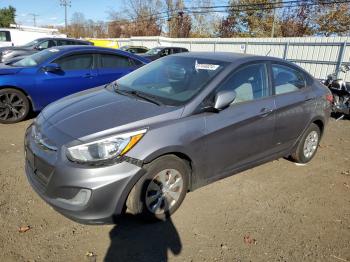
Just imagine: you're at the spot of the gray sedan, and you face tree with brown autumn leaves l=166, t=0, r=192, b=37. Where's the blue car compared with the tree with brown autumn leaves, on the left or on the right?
left

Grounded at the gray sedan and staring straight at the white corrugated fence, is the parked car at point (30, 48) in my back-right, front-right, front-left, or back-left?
front-left

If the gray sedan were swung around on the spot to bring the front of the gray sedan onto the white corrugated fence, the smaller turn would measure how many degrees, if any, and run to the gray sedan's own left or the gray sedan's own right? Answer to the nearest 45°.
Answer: approximately 180°

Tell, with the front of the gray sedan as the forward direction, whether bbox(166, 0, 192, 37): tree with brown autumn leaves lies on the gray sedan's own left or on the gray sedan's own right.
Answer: on the gray sedan's own right

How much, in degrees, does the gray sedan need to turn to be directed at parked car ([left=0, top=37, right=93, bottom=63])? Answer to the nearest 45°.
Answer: approximately 90° to its right

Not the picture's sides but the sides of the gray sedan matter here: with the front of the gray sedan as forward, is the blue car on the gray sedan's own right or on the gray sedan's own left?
on the gray sedan's own right

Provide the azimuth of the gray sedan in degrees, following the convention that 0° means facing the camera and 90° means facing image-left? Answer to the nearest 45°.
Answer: approximately 45°

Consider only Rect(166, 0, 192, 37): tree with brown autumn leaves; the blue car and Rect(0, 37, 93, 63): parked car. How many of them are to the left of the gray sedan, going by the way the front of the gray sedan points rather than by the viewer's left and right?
0
